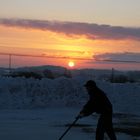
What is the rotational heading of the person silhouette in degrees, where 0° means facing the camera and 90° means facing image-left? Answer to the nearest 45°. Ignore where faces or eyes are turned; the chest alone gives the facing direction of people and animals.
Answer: approximately 90°
